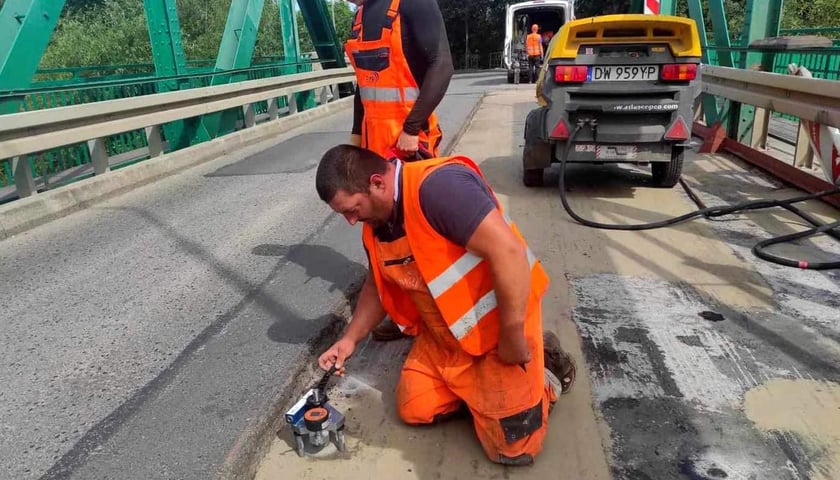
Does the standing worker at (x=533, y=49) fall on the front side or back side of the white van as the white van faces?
on the back side

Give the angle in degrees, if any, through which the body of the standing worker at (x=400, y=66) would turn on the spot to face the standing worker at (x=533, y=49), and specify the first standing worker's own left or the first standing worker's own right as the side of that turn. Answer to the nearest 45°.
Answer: approximately 135° to the first standing worker's own right

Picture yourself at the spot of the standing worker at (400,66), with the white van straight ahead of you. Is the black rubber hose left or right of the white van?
right

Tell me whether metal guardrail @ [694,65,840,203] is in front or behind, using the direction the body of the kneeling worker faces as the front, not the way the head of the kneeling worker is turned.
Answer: behind

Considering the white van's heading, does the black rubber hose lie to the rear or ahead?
to the rear

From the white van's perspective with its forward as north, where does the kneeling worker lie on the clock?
The kneeling worker is roughly at 6 o'clock from the white van.

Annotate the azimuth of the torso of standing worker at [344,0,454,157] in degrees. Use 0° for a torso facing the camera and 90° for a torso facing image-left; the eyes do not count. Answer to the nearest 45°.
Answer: approximately 45°

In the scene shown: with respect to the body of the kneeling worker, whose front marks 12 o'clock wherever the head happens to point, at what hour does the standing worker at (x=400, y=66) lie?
The standing worker is roughly at 4 o'clock from the kneeling worker.

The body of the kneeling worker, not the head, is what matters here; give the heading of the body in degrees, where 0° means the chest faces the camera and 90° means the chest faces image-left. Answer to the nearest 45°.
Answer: approximately 45°

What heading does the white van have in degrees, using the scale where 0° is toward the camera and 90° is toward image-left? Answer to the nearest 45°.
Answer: approximately 180°
